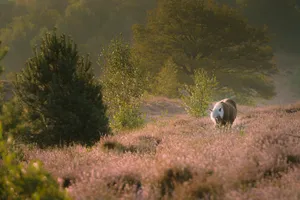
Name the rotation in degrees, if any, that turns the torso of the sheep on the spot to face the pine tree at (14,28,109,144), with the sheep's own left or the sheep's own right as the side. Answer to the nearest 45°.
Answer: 0° — it already faces it

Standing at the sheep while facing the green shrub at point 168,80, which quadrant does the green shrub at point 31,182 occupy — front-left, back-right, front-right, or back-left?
back-left

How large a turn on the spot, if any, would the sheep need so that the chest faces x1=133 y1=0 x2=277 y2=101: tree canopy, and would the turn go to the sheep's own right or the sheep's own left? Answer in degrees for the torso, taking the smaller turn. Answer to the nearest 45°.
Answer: approximately 135° to the sheep's own right

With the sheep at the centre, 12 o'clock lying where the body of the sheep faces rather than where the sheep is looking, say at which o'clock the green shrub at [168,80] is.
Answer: The green shrub is roughly at 4 o'clock from the sheep.

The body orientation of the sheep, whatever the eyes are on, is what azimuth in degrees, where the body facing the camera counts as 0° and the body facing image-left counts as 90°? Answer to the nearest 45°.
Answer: approximately 45°

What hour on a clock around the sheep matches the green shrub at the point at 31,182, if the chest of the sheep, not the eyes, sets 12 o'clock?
The green shrub is roughly at 11 o'clock from the sheep.

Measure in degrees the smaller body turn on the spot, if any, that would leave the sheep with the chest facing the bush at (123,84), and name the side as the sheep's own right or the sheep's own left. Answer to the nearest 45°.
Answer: approximately 90° to the sheep's own right
